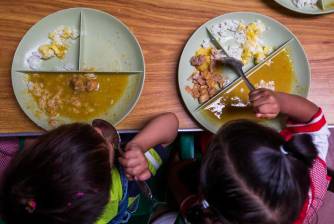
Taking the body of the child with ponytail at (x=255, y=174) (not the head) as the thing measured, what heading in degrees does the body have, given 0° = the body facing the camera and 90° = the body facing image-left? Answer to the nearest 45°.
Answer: approximately 135°

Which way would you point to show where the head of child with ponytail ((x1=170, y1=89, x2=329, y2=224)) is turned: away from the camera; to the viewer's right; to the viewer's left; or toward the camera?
away from the camera
